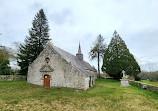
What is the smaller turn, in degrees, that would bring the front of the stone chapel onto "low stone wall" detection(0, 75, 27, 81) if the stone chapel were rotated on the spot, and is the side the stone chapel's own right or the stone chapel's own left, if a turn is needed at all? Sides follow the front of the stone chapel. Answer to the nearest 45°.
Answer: approximately 90° to the stone chapel's own right

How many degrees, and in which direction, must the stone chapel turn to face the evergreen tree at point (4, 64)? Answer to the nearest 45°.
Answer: approximately 90° to its right

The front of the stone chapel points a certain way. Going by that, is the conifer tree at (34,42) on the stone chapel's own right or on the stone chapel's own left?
on the stone chapel's own right

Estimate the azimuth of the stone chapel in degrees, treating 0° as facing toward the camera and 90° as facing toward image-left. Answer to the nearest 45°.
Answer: approximately 45°

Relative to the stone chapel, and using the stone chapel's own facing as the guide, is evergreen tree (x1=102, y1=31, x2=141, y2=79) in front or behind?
behind
